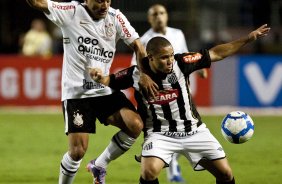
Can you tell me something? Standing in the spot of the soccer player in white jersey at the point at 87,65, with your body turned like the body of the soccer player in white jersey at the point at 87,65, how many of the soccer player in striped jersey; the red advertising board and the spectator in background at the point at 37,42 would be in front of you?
1

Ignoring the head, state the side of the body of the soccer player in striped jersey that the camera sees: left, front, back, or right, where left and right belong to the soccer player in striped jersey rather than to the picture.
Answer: front

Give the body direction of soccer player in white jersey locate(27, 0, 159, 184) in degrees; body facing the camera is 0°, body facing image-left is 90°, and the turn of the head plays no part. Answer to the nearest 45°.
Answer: approximately 315°

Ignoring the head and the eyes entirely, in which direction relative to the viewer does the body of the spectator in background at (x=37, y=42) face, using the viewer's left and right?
facing the viewer

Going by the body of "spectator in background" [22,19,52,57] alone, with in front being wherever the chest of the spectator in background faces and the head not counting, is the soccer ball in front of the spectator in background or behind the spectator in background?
in front

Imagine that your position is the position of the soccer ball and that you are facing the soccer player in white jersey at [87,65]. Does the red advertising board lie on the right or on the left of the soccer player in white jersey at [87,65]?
right

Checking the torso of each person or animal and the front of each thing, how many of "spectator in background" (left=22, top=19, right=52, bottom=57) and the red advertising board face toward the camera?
2

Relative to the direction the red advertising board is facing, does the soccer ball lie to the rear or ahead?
ahead

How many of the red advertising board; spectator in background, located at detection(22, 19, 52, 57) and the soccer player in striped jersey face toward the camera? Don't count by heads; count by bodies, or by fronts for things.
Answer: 3

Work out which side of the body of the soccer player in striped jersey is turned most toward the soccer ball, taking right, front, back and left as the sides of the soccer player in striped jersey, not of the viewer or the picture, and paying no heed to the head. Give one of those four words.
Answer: left
